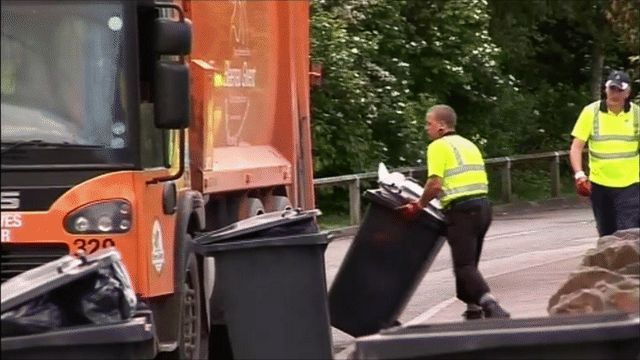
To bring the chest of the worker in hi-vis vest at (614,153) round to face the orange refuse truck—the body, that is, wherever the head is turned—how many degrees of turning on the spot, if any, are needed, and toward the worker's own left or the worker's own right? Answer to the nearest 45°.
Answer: approximately 45° to the worker's own right

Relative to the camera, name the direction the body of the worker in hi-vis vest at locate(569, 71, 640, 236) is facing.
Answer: toward the camera

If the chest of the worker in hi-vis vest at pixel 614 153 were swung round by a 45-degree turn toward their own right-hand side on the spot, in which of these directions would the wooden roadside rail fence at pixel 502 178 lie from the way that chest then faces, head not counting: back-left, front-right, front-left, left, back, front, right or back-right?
back-right

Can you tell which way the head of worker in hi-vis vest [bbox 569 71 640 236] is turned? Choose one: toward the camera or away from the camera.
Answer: toward the camera

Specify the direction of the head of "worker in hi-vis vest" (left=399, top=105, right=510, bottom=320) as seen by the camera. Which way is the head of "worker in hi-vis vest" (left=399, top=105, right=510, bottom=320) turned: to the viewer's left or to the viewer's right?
to the viewer's left

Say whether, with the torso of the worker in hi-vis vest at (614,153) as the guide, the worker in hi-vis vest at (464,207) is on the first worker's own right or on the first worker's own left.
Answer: on the first worker's own right

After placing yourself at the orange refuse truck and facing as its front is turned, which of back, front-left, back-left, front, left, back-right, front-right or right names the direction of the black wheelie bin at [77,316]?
front-left

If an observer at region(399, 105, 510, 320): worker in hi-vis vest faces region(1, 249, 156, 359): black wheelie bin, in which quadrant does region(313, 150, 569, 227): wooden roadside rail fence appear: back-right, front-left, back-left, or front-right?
back-right

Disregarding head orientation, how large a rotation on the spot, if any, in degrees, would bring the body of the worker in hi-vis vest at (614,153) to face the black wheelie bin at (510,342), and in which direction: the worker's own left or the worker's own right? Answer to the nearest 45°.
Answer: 0° — they already face it

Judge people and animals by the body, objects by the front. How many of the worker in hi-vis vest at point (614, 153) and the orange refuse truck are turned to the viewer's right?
0

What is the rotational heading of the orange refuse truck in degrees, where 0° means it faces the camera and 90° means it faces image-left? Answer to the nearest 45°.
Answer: approximately 45°
